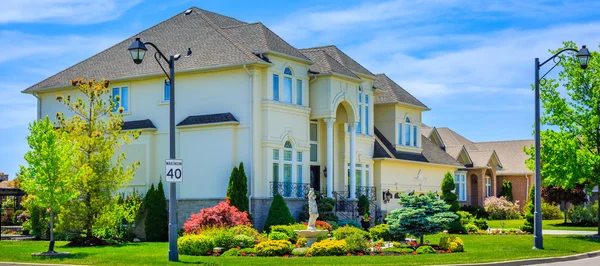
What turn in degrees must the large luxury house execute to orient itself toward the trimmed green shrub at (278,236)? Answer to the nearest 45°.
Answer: approximately 45° to its right

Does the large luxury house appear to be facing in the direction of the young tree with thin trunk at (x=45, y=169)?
no

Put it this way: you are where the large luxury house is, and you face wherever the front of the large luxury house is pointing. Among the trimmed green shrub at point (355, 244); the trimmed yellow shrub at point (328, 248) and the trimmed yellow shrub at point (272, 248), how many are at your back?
0

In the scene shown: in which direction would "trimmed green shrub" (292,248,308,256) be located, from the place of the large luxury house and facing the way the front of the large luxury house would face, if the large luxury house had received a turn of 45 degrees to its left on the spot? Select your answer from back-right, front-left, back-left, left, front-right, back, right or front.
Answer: right

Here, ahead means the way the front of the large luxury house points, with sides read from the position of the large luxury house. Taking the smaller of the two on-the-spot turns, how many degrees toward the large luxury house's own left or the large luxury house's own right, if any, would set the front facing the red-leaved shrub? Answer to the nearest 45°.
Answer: approximately 45° to the large luxury house's own right

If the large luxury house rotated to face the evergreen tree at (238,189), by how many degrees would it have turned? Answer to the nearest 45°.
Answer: approximately 45° to its right

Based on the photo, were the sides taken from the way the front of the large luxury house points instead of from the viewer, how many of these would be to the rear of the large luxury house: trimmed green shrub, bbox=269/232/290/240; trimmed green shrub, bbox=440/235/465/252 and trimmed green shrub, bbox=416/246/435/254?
0

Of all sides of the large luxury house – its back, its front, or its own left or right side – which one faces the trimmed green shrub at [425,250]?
front

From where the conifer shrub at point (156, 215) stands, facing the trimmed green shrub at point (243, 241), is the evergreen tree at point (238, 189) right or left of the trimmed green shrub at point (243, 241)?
left

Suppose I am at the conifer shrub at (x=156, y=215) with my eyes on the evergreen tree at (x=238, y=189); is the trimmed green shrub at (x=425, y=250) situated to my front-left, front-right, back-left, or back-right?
front-right

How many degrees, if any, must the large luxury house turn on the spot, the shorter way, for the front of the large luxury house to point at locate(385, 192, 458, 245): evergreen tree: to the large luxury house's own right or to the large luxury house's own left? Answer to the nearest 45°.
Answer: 0° — it already faces it

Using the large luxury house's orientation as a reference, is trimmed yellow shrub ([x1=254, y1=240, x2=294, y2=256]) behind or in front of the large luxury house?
in front

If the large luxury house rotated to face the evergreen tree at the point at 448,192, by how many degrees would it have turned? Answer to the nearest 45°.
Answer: approximately 90° to its left
